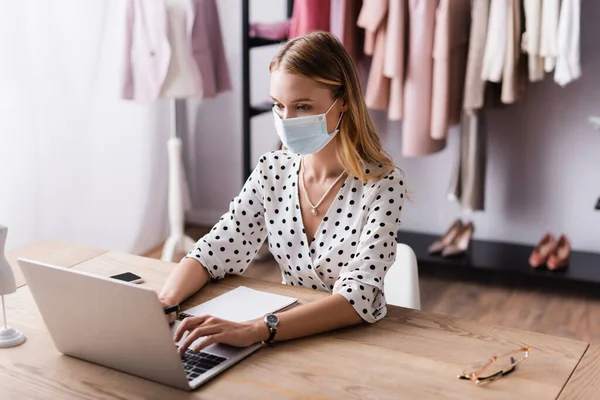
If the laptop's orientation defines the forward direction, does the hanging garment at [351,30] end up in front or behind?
in front

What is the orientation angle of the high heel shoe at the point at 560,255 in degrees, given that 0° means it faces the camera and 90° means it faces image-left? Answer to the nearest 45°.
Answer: approximately 45°

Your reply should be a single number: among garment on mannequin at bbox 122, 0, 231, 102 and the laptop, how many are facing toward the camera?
1

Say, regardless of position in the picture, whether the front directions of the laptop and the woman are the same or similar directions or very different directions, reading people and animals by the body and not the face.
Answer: very different directions

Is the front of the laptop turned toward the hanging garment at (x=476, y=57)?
yes

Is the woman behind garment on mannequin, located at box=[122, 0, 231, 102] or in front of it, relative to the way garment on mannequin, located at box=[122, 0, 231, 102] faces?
in front

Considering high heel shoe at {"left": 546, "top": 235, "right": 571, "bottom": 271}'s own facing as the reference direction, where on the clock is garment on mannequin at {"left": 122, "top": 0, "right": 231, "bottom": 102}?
The garment on mannequin is roughly at 1 o'clock from the high heel shoe.

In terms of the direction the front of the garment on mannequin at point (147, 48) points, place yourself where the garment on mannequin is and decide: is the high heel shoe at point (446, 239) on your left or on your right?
on your left

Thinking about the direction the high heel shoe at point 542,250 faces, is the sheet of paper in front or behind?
in front

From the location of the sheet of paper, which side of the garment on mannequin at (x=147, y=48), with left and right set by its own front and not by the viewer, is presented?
front

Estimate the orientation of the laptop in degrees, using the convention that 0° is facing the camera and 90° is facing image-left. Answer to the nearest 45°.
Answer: approximately 225°

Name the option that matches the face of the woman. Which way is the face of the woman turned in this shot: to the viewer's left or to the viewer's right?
to the viewer's left

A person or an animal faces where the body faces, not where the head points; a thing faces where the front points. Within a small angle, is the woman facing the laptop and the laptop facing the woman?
yes

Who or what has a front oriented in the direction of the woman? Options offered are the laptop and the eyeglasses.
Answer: the laptop

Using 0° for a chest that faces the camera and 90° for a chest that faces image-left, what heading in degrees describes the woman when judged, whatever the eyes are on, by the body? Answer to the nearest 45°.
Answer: approximately 45°
